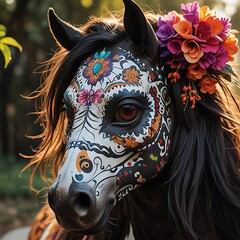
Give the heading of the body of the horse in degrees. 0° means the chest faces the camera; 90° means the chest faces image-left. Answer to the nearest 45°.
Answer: approximately 45°
